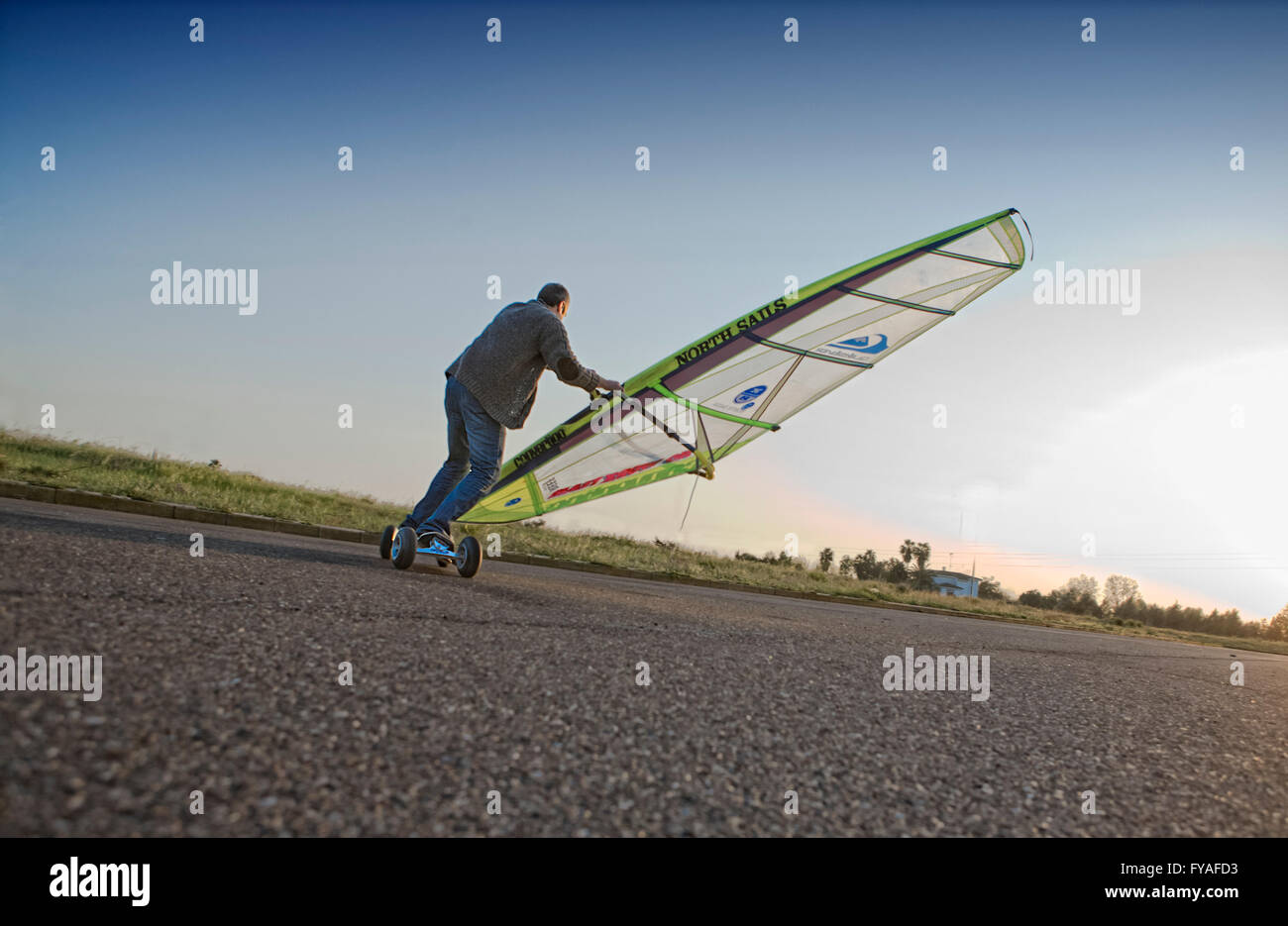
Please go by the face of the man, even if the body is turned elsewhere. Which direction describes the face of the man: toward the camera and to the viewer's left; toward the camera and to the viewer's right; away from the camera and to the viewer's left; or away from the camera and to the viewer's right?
away from the camera and to the viewer's right

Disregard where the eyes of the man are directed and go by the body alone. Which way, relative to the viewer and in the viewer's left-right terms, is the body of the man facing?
facing away from the viewer and to the right of the viewer
